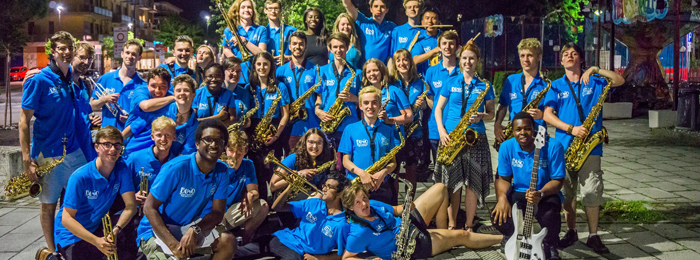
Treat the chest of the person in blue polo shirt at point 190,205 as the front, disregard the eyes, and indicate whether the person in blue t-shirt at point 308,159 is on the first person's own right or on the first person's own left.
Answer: on the first person's own left

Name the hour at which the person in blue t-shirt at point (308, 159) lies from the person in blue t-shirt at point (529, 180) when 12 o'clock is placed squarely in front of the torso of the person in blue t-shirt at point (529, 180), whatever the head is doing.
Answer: the person in blue t-shirt at point (308, 159) is roughly at 3 o'clock from the person in blue t-shirt at point (529, 180).

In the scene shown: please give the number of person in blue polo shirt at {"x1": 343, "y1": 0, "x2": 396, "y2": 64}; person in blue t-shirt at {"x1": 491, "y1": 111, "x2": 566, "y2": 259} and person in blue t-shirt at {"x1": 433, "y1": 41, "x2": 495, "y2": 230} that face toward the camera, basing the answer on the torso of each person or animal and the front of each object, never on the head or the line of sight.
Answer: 3

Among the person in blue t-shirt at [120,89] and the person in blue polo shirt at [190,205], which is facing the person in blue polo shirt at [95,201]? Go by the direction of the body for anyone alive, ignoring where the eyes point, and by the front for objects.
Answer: the person in blue t-shirt at [120,89]

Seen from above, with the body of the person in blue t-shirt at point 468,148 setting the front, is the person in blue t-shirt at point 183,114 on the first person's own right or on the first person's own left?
on the first person's own right

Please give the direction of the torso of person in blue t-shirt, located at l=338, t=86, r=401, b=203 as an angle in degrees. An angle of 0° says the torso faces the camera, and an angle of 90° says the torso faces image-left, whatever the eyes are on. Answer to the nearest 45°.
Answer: approximately 0°

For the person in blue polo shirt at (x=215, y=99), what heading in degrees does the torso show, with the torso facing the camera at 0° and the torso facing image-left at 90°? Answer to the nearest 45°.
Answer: approximately 0°
